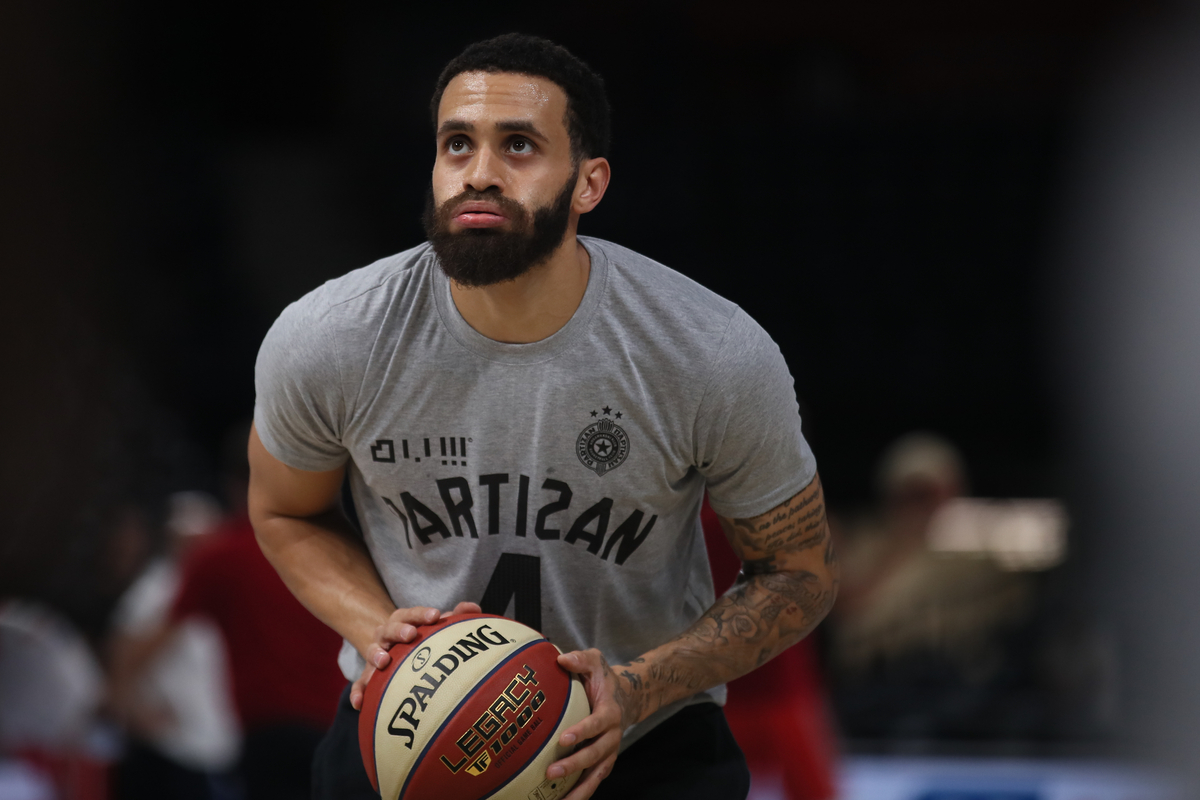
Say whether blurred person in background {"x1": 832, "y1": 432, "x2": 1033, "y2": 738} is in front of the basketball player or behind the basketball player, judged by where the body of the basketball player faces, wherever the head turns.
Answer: behind

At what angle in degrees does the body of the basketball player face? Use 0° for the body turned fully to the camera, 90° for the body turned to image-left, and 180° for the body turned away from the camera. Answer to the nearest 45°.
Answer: approximately 0°

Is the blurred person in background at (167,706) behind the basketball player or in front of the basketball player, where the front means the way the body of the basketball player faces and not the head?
behind

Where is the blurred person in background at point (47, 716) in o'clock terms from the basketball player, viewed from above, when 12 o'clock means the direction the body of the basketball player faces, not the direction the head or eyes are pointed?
The blurred person in background is roughly at 5 o'clock from the basketball player.
